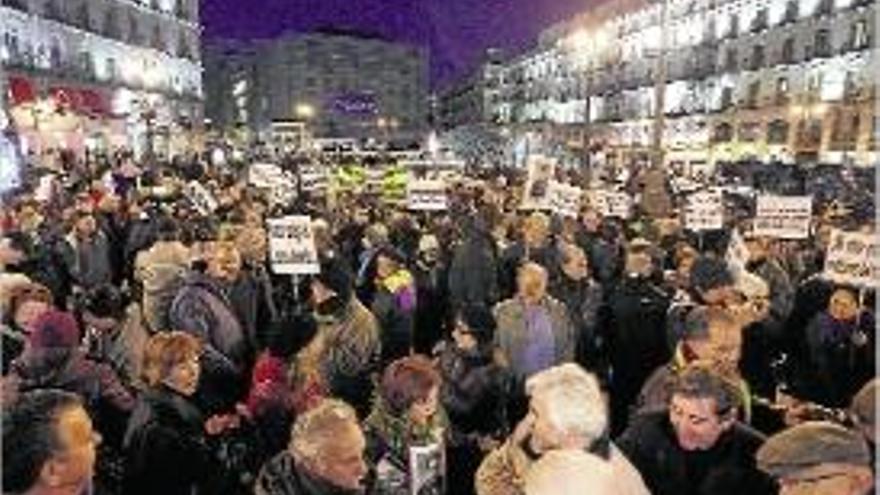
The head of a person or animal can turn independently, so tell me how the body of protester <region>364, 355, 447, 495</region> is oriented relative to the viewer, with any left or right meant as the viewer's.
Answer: facing the viewer and to the right of the viewer

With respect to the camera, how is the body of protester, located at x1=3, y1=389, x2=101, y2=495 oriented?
to the viewer's right

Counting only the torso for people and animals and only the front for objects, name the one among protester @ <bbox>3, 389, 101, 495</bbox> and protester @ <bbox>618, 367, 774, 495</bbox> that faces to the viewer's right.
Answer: protester @ <bbox>3, 389, 101, 495</bbox>
